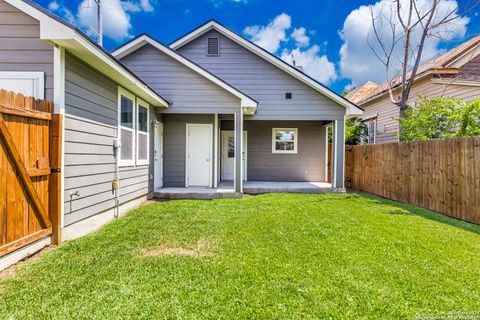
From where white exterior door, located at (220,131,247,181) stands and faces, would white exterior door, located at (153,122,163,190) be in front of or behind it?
in front

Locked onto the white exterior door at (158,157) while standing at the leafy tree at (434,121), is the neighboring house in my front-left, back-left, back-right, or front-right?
back-right

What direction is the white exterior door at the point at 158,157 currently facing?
to the viewer's right

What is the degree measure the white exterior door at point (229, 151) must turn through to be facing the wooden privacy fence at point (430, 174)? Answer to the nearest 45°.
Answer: approximately 45° to its left

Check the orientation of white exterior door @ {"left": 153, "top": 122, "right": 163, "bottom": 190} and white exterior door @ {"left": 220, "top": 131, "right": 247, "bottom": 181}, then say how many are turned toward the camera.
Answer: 1

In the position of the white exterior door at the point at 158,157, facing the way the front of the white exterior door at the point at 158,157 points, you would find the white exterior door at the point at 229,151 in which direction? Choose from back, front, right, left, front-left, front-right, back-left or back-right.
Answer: front-left

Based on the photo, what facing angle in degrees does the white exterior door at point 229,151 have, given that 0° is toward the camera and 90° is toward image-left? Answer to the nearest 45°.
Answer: approximately 0°

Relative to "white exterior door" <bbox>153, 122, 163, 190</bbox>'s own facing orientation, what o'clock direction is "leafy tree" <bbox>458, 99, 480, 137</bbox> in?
The leafy tree is roughly at 1 o'clock from the white exterior door.

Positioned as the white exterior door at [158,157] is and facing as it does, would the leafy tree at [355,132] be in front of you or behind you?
in front

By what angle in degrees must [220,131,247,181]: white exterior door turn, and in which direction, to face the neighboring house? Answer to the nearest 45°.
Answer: approximately 90° to its left

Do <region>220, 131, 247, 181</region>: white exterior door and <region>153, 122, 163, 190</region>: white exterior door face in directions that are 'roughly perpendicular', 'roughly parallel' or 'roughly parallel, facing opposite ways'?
roughly perpendicular

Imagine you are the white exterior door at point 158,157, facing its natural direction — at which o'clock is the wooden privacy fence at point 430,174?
The wooden privacy fence is roughly at 1 o'clock from the white exterior door.
